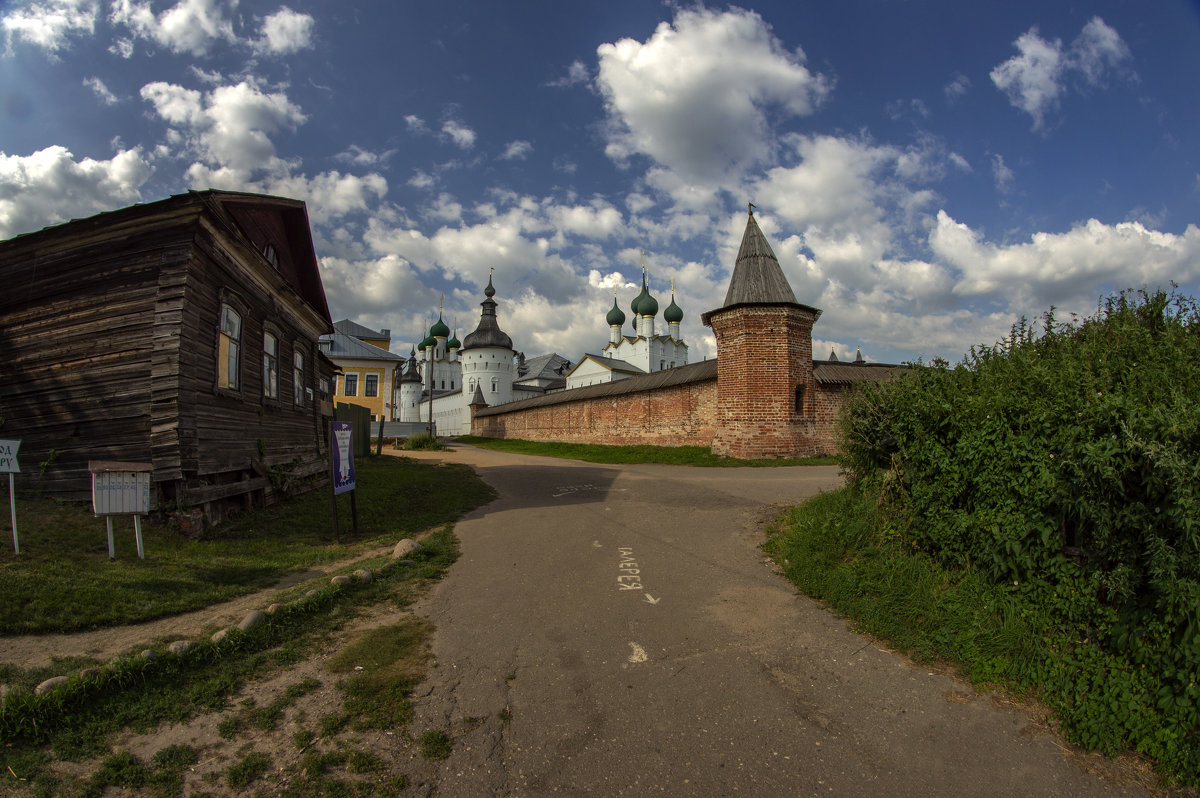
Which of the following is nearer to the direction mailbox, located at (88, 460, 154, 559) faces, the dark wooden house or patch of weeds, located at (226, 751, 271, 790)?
the patch of weeds

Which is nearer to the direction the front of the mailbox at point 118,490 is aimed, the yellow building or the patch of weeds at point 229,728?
the patch of weeds

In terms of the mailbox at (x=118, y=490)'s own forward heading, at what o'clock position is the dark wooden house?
The dark wooden house is roughly at 6 o'clock from the mailbox.

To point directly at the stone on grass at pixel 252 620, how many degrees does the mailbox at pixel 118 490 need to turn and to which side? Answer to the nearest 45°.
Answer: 0° — it already faces it

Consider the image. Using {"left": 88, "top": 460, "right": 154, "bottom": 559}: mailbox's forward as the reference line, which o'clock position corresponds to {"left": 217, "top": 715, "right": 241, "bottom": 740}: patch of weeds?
The patch of weeds is roughly at 12 o'clock from the mailbox.

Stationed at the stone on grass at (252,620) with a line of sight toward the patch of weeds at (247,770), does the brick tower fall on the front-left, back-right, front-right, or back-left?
back-left

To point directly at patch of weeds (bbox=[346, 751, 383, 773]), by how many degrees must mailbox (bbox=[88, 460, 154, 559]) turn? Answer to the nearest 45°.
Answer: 0° — it already faces it

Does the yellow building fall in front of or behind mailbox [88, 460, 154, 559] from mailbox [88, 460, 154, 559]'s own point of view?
behind

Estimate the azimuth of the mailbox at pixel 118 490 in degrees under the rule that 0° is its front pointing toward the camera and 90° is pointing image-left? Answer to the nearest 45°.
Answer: approximately 0°
